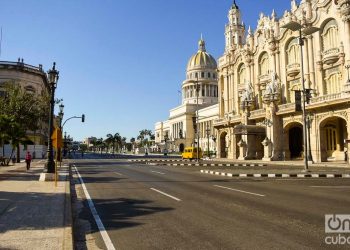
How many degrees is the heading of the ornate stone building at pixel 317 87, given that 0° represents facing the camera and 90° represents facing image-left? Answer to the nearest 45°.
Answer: approximately 45°
